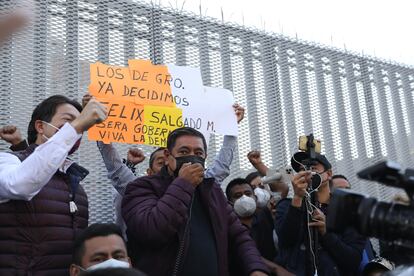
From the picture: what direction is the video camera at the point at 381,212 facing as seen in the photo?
to the viewer's left

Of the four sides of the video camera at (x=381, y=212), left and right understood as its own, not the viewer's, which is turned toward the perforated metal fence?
right
